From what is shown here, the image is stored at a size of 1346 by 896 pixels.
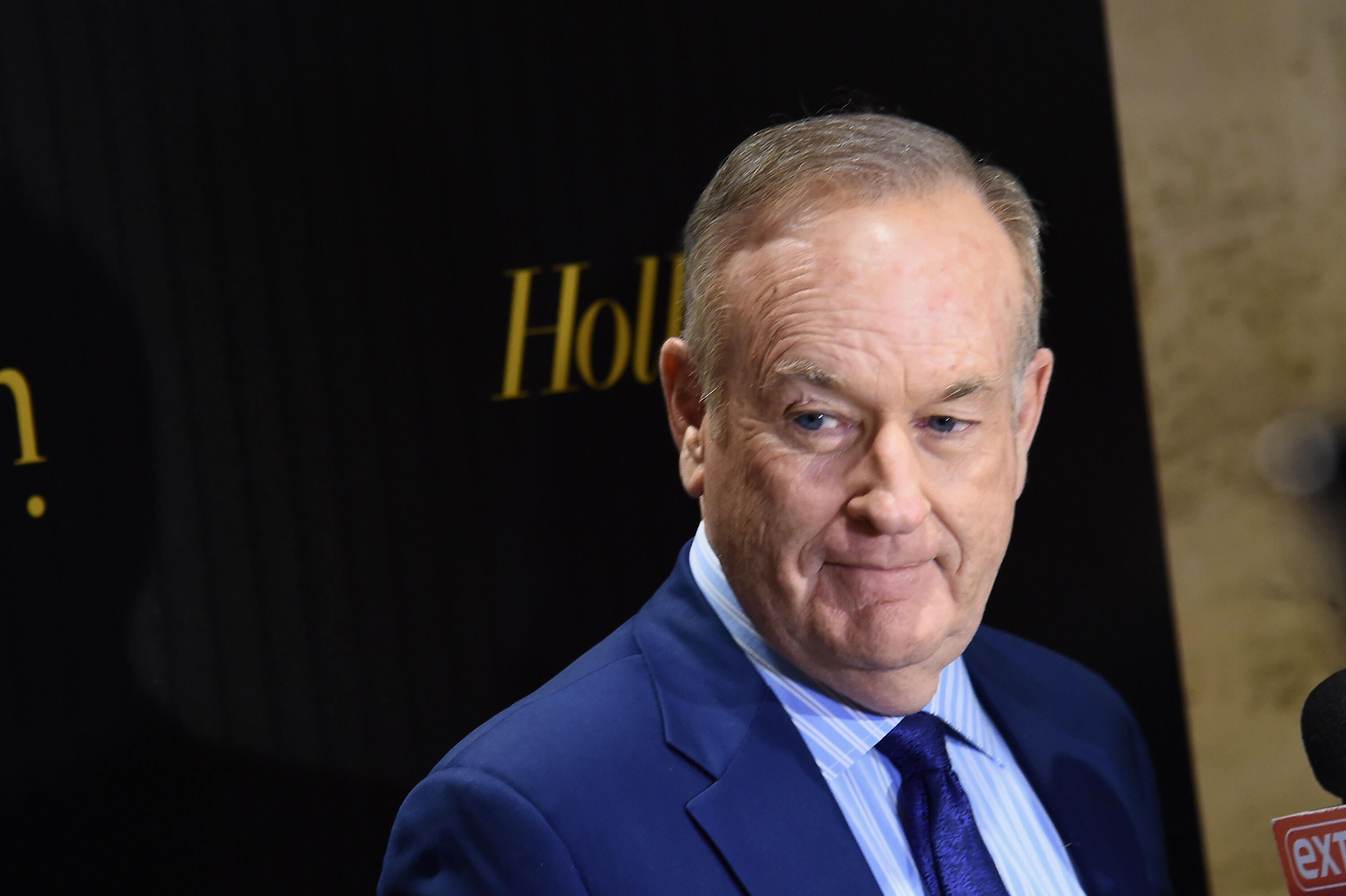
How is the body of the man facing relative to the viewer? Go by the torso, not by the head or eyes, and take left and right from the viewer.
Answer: facing the viewer and to the right of the viewer
